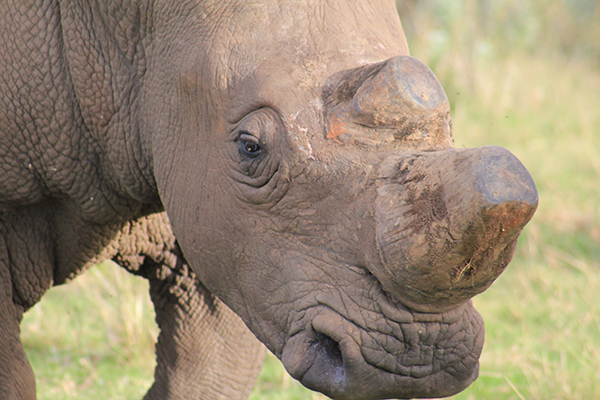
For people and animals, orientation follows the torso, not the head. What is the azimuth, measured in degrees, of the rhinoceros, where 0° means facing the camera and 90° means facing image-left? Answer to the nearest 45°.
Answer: approximately 315°
